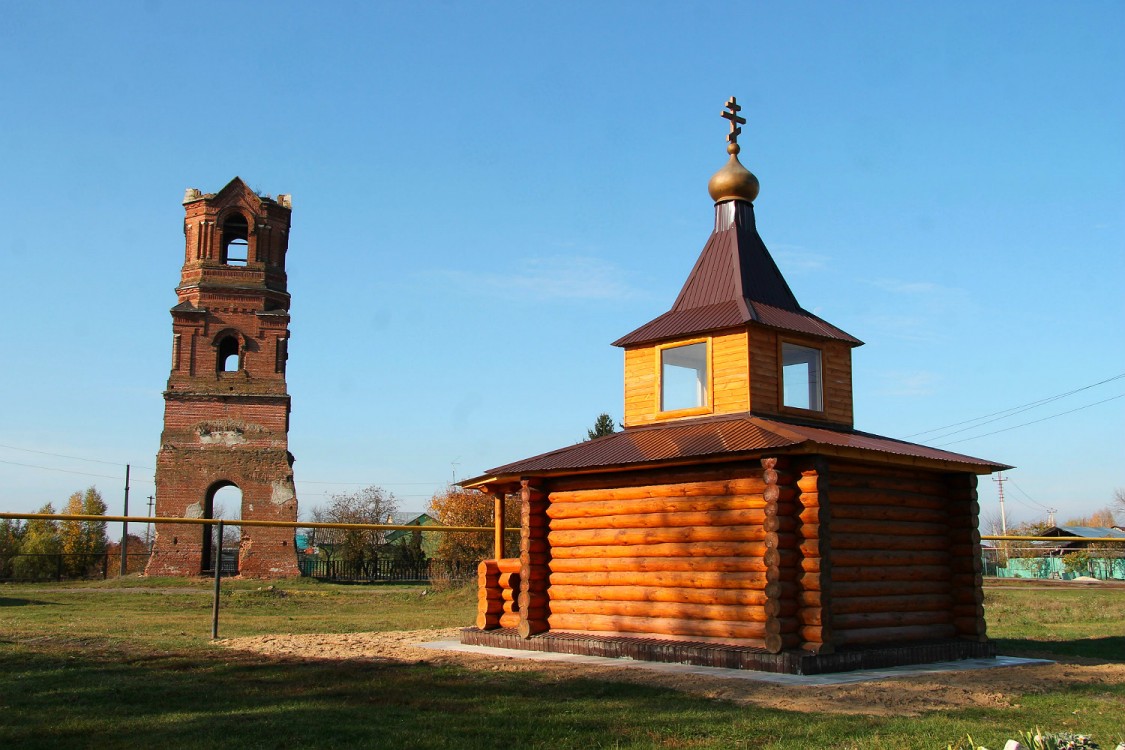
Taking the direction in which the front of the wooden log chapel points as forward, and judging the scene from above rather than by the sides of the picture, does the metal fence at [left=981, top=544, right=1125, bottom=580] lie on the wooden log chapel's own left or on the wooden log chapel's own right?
on the wooden log chapel's own right

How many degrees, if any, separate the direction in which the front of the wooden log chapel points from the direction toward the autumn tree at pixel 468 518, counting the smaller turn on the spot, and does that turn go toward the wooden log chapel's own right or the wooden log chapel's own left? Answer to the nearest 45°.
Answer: approximately 45° to the wooden log chapel's own right

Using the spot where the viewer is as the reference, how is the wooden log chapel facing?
facing away from the viewer and to the left of the viewer

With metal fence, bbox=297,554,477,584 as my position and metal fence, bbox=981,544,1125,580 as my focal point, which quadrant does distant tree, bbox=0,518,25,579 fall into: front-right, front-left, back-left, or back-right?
back-left

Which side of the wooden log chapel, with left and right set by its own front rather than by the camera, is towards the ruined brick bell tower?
front

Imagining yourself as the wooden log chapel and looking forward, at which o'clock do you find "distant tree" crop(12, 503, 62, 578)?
The distant tree is roughly at 12 o'clock from the wooden log chapel.

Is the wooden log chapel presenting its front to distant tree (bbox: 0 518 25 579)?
yes

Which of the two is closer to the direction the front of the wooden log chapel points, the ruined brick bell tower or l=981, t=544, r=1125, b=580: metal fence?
the ruined brick bell tower
